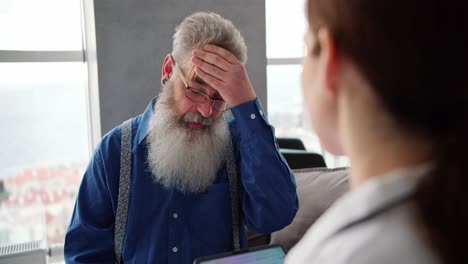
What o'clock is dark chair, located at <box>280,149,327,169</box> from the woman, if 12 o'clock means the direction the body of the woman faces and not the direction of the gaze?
The dark chair is roughly at 1 o'clock from the woman.

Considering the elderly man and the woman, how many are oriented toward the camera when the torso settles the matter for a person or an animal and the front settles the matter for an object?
1

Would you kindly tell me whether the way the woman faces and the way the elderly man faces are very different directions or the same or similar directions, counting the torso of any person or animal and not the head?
very different directions

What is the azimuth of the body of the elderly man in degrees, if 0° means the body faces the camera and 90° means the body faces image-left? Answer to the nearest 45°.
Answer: approximately 0°

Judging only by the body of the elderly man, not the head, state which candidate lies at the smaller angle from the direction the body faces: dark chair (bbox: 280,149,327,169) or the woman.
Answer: the woman

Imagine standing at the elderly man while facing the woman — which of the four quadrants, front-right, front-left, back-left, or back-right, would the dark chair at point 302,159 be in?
back-left

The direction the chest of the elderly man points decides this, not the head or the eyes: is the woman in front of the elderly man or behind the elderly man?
in front

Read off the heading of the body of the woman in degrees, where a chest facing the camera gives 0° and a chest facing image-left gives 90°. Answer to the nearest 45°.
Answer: approximately 135°

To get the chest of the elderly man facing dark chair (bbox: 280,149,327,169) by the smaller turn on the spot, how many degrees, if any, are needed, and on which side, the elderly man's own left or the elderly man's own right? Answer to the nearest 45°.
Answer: approximately 135° to the elderly man's own left

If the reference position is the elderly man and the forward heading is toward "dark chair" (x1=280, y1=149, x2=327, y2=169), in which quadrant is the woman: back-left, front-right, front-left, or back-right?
back-right

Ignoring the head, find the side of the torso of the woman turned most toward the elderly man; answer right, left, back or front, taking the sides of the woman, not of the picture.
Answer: front

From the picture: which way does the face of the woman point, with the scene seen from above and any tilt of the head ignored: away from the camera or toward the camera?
away from the camera
